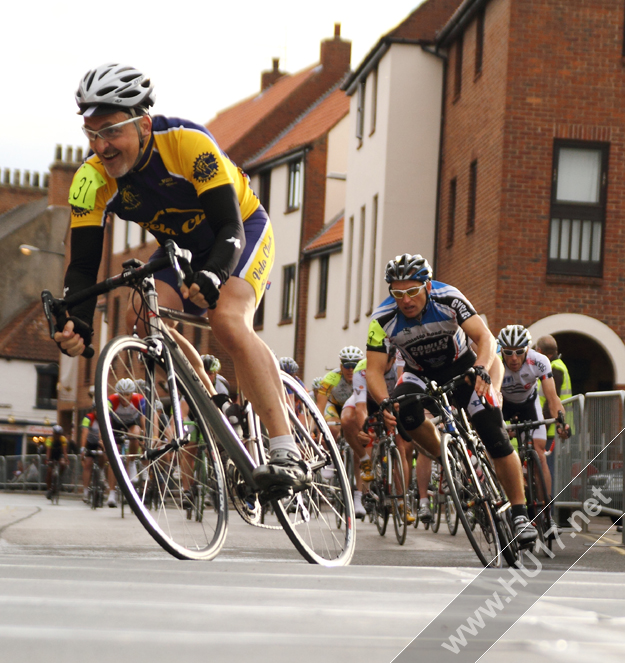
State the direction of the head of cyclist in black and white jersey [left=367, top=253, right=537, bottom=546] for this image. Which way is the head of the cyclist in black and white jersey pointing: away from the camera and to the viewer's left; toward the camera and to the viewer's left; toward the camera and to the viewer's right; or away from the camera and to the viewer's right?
toward the camera and to the viewer's left

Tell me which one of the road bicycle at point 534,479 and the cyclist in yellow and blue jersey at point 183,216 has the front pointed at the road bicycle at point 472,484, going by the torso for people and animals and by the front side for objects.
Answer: the road bicycle at point 534,479

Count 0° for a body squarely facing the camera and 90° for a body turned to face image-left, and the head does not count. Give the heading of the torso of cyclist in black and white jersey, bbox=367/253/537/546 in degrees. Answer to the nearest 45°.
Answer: approximately 45°

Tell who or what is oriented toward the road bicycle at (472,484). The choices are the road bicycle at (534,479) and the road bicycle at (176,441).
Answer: the road bicycle at (534,479)

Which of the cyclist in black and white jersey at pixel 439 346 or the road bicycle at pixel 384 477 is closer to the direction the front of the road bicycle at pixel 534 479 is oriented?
the cyclist in black and white jersey

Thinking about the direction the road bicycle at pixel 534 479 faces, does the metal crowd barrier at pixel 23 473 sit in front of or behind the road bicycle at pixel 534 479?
behind

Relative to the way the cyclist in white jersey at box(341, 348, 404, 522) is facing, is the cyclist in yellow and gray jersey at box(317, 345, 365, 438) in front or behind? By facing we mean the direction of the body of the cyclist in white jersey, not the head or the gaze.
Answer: behind

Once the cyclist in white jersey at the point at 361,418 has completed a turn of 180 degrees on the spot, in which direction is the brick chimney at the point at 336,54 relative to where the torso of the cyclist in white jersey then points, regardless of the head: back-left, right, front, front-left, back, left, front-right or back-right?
front

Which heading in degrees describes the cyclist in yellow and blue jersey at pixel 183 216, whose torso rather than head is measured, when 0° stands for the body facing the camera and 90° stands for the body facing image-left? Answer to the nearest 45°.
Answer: approximately 45°

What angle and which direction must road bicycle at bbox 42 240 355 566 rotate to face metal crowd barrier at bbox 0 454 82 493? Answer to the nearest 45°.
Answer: approximately 135° to its right

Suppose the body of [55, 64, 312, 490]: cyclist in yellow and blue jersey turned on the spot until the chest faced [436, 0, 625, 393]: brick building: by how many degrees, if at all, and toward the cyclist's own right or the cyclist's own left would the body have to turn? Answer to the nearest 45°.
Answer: approximately 135° to the cyclist's own right

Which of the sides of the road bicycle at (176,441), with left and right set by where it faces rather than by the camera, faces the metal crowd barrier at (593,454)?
back
